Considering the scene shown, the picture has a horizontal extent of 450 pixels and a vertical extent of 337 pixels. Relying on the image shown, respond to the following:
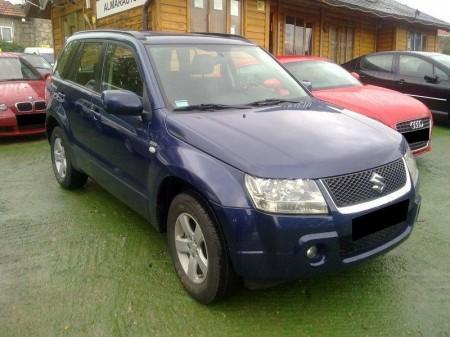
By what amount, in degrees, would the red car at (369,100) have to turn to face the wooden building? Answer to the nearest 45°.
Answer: approximately 135° to its left

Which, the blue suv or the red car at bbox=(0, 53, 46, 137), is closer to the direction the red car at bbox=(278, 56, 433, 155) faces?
the blue suv

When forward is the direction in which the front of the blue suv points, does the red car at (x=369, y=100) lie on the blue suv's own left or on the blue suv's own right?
on the blue suv's own left

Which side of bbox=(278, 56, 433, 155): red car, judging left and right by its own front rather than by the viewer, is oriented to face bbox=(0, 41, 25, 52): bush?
back

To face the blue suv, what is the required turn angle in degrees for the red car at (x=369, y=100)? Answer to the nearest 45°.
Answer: approximately 45° to its right

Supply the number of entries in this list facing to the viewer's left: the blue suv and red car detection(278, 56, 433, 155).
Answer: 0

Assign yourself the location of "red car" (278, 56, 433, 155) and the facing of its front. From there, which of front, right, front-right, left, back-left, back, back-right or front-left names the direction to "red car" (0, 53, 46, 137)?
back-right

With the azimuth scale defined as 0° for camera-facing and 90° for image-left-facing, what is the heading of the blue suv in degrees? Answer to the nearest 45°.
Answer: approximately 315°

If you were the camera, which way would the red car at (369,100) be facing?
facing the viewer and to the right of the viewer

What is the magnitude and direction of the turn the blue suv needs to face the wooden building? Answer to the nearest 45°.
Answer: approximately 135° to its left
